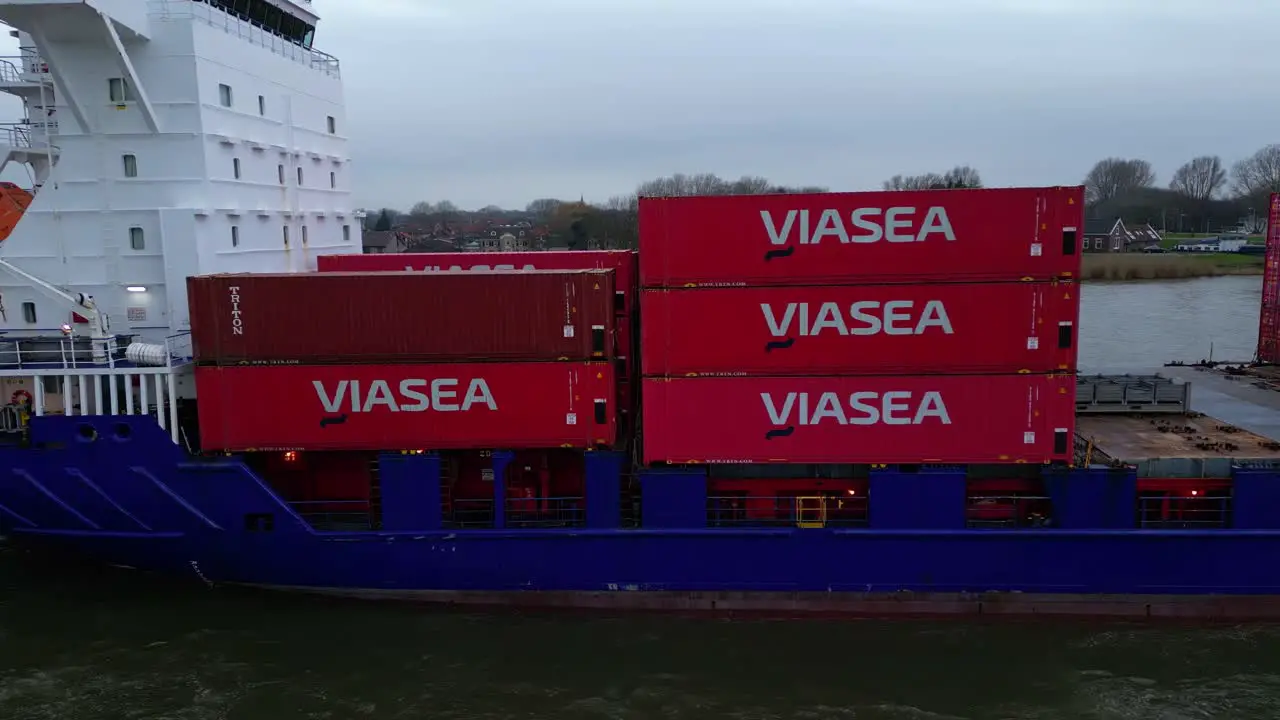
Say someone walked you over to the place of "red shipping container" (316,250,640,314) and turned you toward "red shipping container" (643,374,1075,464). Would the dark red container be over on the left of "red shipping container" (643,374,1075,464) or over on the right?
right

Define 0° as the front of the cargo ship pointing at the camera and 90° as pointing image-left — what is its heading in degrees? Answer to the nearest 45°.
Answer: approximately 270°

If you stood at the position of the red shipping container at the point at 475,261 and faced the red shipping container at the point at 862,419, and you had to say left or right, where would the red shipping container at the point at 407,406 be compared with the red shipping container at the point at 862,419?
right
